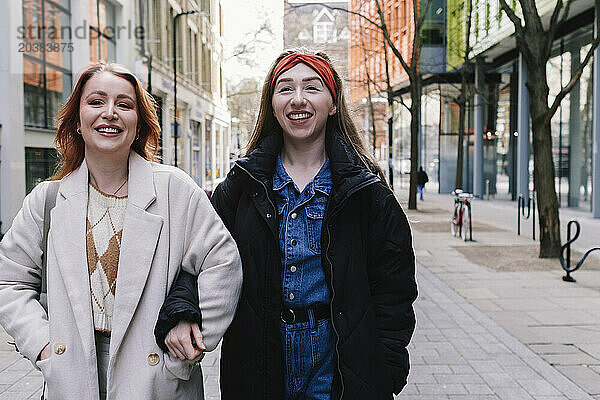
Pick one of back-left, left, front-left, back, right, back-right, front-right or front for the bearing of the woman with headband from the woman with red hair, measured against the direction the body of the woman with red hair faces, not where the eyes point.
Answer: left

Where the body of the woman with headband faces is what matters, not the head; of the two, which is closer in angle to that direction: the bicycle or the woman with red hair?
the woman with red hair

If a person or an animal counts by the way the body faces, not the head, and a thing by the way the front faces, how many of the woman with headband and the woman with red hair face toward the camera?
2

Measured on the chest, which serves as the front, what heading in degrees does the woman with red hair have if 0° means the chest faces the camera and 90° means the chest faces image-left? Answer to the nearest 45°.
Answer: approximately 0°

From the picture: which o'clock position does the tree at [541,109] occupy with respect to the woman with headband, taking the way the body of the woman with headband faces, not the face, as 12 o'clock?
The tree is roughly at 7 o'clock from the woman with headband.

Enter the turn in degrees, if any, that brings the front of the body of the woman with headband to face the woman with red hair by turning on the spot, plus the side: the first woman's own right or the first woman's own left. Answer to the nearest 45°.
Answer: approximately 90° to the first woman's own right

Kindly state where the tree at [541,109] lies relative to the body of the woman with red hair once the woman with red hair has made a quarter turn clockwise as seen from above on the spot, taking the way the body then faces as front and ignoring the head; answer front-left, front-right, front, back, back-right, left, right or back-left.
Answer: back-right
